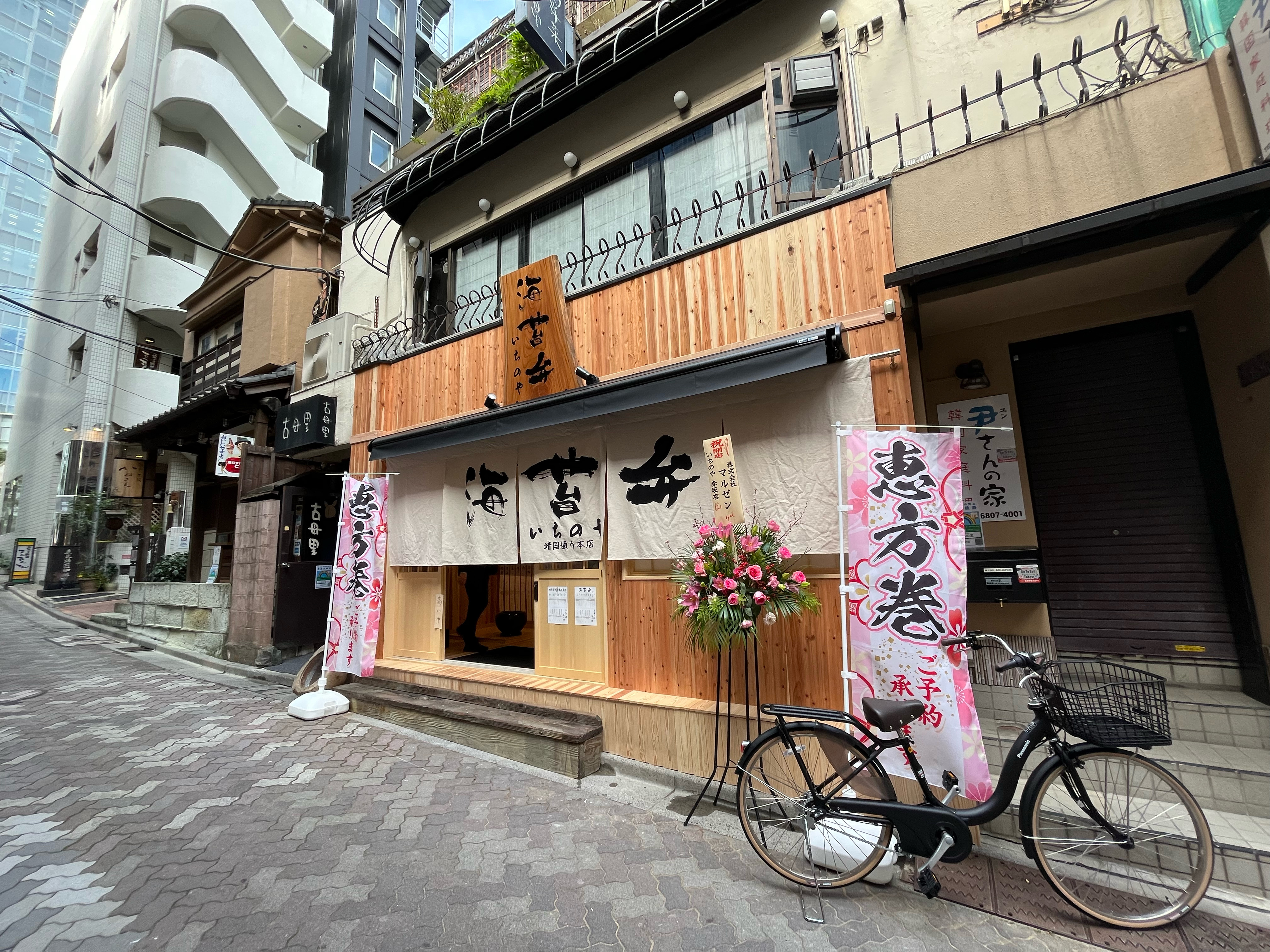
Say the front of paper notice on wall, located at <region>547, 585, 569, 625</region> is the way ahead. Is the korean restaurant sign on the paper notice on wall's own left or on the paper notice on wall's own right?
on the paper notice on wall's own left

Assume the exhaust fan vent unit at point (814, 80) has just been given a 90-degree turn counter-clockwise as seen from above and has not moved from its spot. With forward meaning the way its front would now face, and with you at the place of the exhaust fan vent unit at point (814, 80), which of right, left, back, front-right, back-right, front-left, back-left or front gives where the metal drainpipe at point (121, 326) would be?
back

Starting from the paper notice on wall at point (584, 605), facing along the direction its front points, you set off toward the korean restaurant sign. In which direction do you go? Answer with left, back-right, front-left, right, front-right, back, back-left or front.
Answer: left

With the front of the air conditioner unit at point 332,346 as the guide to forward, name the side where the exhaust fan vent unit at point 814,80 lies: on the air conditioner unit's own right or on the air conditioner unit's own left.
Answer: on the air conditioner unit's own left

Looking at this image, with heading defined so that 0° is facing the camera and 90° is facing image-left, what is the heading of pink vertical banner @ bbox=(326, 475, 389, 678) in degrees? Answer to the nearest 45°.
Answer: approximately 0°

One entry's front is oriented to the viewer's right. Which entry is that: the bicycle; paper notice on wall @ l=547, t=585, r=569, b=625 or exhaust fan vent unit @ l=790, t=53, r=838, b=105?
the bicycle

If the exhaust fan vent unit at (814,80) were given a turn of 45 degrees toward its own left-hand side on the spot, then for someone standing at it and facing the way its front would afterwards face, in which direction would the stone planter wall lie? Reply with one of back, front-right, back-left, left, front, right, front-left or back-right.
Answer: back-right

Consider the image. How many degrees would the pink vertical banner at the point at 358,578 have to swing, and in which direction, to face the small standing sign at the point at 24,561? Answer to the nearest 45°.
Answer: approximately 135° to its right

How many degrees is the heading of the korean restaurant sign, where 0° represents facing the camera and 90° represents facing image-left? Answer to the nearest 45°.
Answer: approximately 0°

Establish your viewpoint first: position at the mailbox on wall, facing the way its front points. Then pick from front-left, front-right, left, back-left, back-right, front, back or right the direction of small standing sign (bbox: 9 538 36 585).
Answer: right

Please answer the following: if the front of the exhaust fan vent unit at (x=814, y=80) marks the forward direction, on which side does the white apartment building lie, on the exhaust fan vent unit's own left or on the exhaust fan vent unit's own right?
on the exhaust fan vent unit's own right

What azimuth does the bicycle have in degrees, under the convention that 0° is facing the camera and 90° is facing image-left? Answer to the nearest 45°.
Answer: approximately 270°

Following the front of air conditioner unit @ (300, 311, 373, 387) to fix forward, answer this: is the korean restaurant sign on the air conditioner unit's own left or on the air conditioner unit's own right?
on the air conditioner unit's own left
